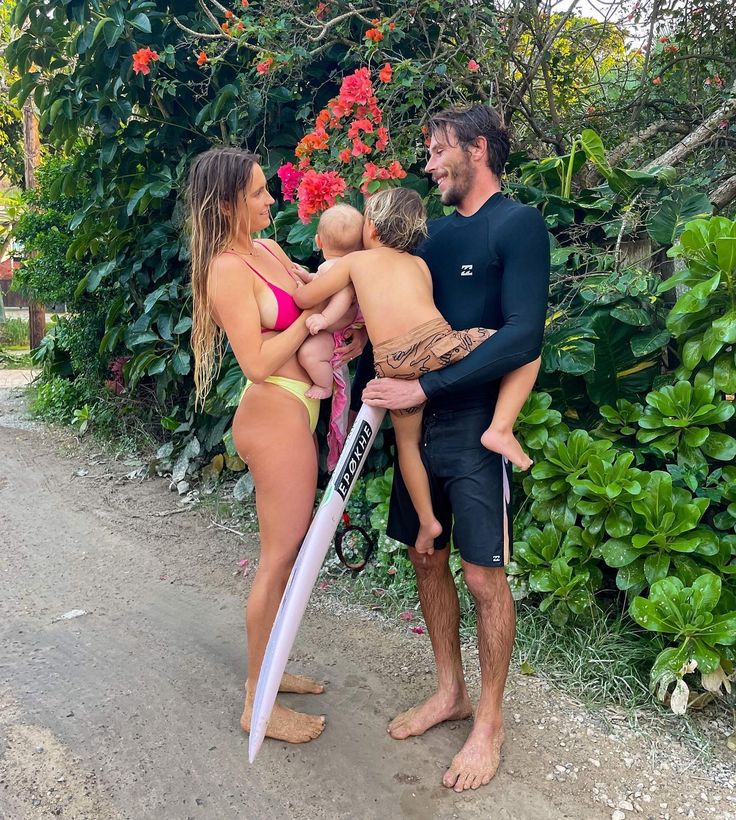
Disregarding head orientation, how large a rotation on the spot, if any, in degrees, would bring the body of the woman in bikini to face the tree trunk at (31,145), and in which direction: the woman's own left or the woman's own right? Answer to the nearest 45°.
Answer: approximately 90° to the woman's own left

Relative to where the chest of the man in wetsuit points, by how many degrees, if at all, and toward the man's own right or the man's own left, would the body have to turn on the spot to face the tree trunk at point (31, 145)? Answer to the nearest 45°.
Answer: approximately 90° to the man's own right

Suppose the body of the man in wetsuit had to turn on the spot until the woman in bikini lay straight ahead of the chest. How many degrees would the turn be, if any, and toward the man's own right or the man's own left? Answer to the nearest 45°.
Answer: approximately 45° to the man's own right

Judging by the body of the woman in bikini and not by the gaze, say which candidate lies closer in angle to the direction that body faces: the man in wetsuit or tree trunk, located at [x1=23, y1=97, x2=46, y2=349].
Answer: the man in wetsuit

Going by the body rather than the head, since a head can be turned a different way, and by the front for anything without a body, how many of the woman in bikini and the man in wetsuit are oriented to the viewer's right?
1

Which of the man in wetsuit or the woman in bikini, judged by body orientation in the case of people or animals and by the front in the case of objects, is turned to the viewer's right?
the woman in bikini

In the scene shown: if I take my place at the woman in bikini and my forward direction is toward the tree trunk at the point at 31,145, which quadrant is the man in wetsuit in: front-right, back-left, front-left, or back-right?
back-right

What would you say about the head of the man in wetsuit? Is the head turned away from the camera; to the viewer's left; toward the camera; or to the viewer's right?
to the viewer's left

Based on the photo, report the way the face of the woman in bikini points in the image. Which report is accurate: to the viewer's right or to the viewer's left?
to the viewer's right

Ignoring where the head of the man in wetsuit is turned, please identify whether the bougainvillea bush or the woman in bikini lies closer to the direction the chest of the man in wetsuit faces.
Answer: the woman in bikini

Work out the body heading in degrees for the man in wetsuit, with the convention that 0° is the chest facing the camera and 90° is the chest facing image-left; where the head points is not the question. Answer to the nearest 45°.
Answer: approximately 45°

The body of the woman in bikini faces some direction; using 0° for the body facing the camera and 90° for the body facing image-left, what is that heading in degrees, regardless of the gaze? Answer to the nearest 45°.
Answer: approximately 270°
